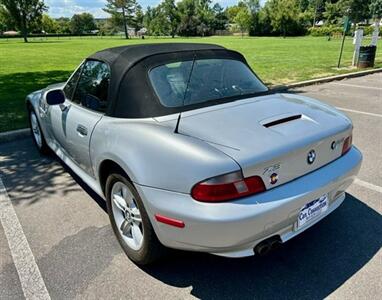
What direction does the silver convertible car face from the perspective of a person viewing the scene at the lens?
facing away from the viewer and to the left of the viewer

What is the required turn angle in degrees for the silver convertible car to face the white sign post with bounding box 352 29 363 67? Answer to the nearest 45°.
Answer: approximately 90° to its right
